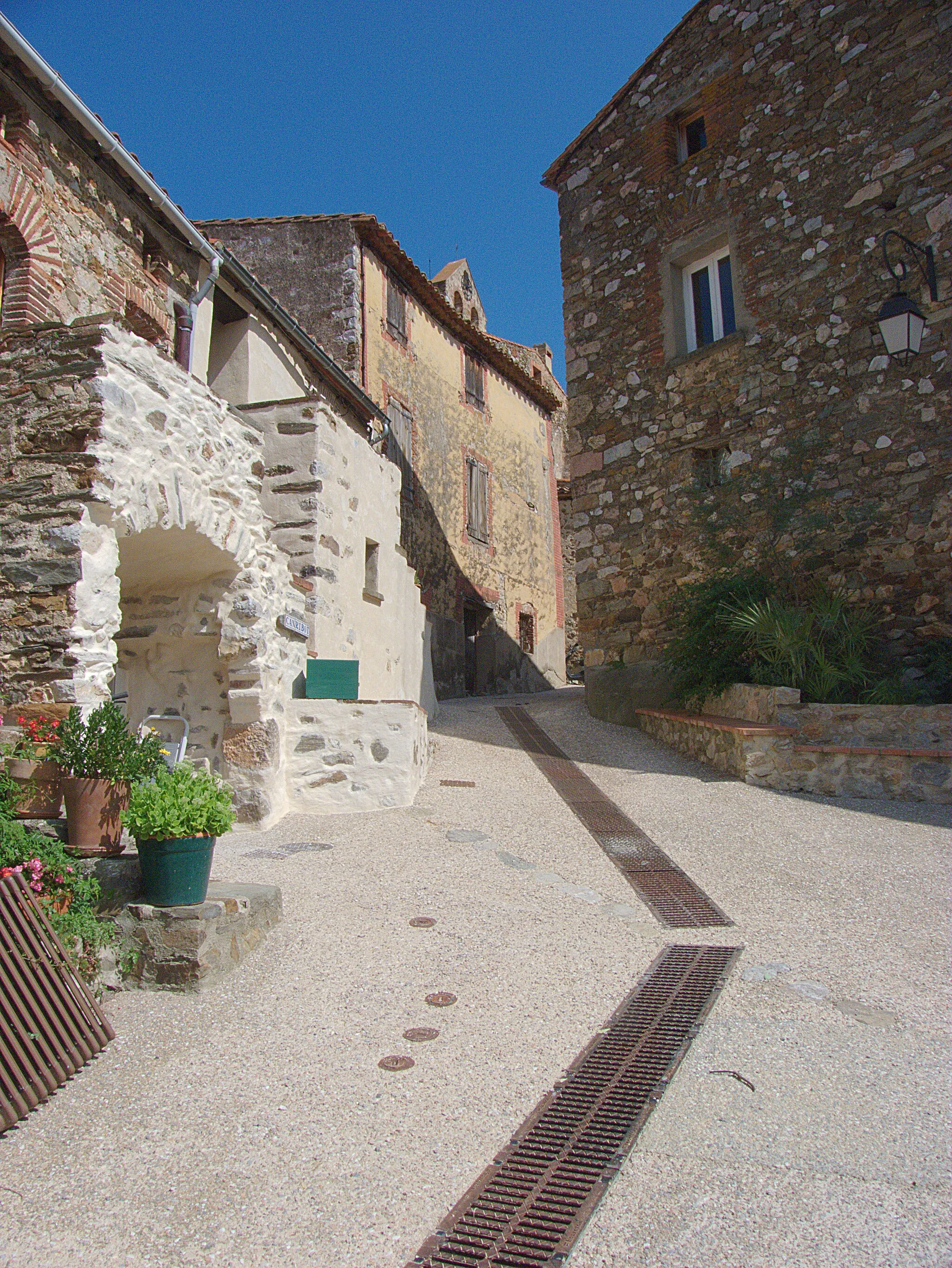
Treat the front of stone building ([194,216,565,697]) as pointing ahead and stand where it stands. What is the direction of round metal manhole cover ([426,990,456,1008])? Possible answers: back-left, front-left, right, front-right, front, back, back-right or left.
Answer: front-right

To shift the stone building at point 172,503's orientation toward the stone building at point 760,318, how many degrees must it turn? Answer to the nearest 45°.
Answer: approximately 45° to its left

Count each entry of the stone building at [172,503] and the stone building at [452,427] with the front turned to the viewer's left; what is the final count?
0

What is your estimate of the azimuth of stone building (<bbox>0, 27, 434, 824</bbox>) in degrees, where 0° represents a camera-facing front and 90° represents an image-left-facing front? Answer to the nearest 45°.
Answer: approximately 315°

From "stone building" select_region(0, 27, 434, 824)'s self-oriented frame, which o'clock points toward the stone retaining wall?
The stone retaining wall is roughly at 11 o'clock from the stone building.

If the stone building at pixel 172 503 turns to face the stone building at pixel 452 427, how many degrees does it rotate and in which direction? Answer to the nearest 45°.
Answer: approximately 90° to its left

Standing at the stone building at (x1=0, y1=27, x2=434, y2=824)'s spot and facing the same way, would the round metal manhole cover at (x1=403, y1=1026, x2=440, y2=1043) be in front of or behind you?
in front
